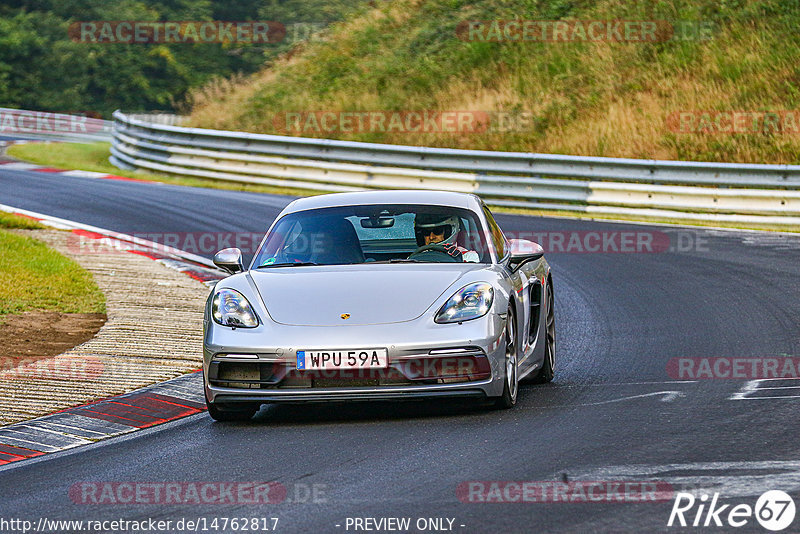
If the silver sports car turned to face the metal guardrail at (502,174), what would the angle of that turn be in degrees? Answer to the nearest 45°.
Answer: approximately 180°

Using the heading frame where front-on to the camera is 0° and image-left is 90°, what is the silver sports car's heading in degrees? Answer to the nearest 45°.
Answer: approximately 0°

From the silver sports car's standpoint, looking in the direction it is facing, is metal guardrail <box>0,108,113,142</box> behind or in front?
behind
